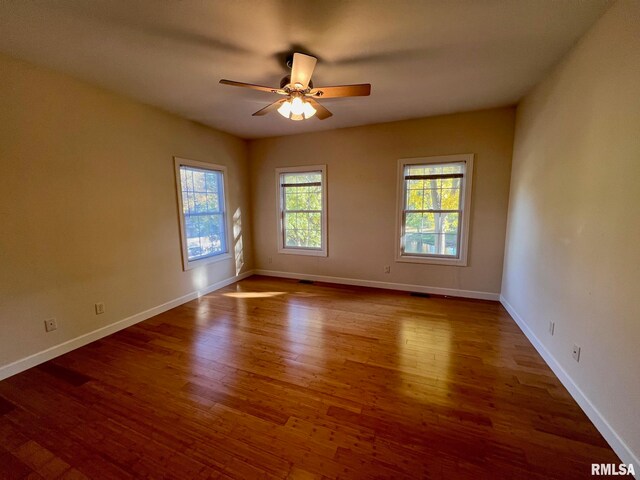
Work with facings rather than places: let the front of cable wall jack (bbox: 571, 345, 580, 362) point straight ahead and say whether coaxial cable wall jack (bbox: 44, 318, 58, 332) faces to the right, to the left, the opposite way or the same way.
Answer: the opposite way

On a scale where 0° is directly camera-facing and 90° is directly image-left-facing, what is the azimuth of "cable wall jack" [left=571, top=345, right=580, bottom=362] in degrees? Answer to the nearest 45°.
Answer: approximately 45°

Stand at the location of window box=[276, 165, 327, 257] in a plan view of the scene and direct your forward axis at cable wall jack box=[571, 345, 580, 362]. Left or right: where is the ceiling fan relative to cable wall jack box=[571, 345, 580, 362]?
right

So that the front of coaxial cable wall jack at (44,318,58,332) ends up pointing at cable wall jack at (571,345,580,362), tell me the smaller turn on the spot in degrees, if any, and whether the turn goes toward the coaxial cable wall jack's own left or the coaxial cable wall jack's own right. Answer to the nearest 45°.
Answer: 0° — it already faces it

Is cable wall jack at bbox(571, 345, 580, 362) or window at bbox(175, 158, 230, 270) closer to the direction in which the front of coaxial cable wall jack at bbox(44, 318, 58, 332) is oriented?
the cable wall jack

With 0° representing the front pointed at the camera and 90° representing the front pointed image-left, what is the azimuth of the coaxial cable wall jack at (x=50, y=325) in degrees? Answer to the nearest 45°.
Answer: approximately 315°

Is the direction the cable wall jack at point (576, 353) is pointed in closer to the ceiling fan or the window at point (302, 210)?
the ceiling fan
